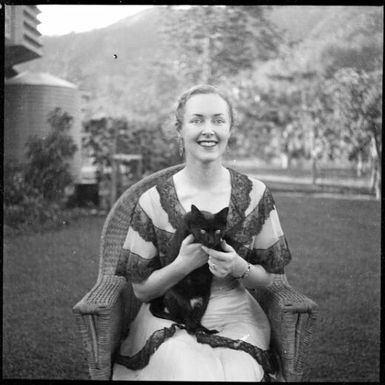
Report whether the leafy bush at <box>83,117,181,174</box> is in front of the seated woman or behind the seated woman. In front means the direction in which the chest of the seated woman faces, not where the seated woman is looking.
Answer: behind

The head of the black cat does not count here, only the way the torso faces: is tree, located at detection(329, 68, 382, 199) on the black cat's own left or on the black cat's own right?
on the black cat's own left

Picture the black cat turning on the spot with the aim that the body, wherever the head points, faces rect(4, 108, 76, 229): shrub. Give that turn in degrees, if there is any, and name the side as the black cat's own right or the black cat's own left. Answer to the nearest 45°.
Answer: approximately 180°

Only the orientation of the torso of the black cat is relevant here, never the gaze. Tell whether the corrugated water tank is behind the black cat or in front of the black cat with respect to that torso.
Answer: behind

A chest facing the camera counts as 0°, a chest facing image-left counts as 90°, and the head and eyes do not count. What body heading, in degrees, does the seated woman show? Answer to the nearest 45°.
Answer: approximately 0°
